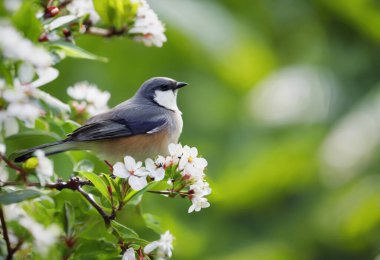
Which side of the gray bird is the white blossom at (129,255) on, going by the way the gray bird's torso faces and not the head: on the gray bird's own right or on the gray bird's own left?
on the gray bird's own right

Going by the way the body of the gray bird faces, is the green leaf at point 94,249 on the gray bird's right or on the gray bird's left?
on the gray bird's right

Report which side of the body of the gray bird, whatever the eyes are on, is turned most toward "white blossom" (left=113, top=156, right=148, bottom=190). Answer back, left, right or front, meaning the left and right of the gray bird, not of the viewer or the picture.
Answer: right

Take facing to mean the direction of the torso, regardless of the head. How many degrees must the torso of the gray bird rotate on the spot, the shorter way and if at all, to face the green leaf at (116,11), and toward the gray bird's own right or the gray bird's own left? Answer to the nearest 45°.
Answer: approximately 135° to the gray bird's own right

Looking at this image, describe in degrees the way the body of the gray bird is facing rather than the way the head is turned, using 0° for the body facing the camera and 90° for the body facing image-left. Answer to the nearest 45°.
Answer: approximately 270°

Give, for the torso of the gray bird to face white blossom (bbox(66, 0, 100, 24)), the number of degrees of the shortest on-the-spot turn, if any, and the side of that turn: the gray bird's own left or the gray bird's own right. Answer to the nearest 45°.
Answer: approximately 135° to the gray bird's own right
